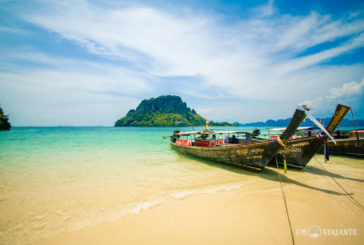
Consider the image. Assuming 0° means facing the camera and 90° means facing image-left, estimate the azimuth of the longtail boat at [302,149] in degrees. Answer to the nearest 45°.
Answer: approximately 315°

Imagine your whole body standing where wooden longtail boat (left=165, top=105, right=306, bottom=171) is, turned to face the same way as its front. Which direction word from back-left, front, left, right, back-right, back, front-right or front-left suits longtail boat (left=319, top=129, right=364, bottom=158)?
left

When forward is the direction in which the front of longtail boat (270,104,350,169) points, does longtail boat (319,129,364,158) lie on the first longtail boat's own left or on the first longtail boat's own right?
on the first longtail boat's own left

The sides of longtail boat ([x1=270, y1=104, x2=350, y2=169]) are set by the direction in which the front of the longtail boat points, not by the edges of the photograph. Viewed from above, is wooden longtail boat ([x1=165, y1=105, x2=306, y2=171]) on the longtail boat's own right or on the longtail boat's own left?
on the longtail boat's own right

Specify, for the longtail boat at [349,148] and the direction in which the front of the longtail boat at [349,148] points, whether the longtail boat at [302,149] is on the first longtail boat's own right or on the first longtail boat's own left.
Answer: on the first longtail boat's own right

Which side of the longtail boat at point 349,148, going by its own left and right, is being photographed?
right

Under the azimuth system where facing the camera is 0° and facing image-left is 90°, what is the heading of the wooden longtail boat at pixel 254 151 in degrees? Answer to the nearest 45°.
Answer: approximately 315°

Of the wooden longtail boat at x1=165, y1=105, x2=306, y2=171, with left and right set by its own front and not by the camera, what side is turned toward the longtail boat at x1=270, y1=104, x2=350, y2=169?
left
